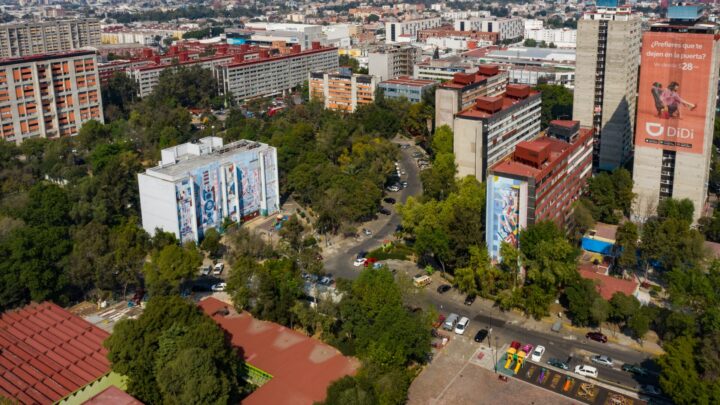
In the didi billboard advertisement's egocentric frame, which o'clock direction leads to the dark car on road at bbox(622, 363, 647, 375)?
The dark car on road is roughly at 12 o'clock from the didi billboard advertisement.

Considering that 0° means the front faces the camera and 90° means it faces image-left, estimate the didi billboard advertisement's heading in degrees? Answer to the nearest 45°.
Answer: approximately 0°

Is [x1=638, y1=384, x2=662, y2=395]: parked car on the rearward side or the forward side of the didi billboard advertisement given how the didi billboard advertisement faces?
on the forward side

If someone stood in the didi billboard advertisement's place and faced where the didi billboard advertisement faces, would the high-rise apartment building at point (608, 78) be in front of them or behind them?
behind

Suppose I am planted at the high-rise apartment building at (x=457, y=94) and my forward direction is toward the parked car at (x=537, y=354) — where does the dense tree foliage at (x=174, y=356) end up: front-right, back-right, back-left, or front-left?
front-right

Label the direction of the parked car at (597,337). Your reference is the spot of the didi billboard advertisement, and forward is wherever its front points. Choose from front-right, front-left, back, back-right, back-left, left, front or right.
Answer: front

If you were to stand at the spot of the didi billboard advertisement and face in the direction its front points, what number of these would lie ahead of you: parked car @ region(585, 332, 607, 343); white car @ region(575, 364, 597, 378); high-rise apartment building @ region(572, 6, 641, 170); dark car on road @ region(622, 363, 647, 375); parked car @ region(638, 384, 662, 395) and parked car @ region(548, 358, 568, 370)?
5

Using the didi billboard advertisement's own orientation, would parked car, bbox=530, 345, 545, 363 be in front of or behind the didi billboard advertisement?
in front

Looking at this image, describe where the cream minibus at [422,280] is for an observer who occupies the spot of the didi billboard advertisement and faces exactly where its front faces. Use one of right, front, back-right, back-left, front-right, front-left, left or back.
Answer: front-right

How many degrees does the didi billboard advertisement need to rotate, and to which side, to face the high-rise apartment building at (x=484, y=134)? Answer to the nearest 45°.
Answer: approximately 90° to its right

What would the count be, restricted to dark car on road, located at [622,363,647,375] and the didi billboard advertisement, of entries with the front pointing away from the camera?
0

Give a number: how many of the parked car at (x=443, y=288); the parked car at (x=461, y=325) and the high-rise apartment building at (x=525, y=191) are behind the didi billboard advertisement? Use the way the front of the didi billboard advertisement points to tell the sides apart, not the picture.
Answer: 0

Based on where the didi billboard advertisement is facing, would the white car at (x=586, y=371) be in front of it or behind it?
in front
